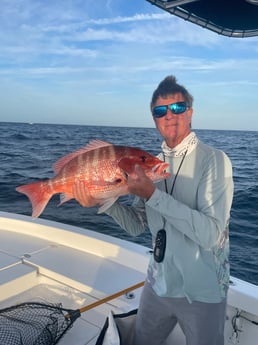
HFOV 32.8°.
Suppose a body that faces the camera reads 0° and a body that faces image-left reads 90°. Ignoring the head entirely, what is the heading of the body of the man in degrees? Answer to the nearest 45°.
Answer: approximately 45°

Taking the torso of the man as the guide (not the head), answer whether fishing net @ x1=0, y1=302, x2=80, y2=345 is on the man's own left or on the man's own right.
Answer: on the man's own right
